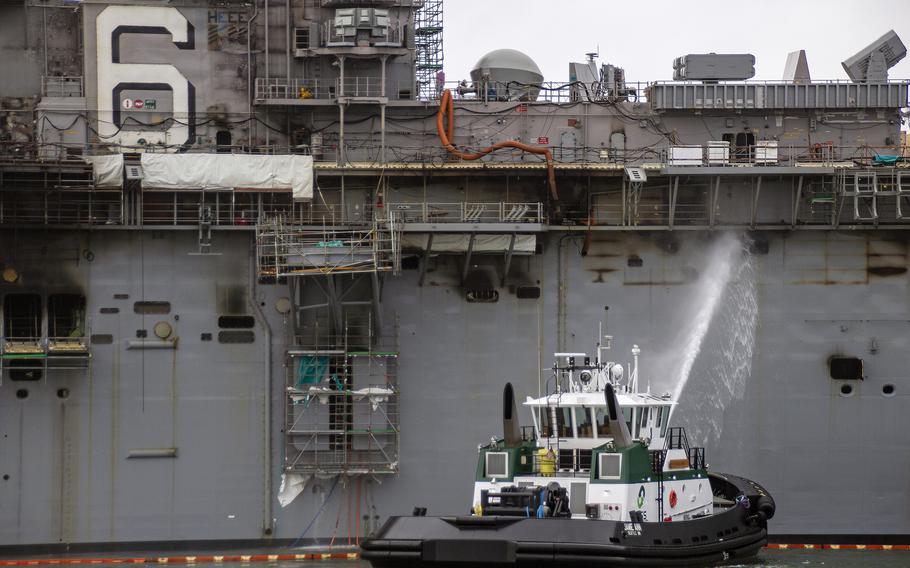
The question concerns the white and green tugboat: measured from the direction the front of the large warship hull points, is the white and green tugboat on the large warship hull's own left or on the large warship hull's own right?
on the large warship hull's own right

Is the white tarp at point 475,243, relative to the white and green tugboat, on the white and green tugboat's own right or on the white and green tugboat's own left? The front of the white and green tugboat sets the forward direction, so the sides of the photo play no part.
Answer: on the white and green tugboat's own left

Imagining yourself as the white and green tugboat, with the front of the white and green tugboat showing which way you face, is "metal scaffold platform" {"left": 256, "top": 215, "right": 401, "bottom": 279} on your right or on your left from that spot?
on your left

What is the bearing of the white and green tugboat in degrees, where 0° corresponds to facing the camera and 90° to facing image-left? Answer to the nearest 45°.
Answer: approximately 225°
